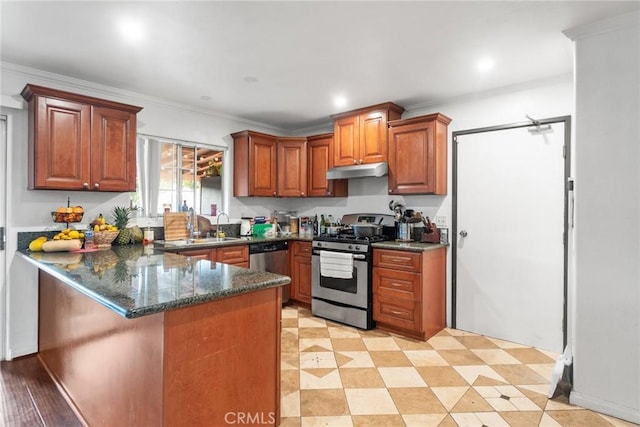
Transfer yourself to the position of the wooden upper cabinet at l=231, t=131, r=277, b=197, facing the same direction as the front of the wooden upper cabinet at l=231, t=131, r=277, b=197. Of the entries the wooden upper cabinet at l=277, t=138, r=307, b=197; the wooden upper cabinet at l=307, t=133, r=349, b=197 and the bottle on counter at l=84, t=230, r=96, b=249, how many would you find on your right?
1

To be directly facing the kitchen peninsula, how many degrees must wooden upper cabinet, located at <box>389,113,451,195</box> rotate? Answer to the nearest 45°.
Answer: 0° — it already faces it

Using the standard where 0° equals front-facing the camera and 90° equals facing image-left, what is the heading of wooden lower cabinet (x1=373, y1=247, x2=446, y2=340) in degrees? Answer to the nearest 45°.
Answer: approximately 45°

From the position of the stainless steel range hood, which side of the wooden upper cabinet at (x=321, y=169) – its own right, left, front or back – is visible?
left

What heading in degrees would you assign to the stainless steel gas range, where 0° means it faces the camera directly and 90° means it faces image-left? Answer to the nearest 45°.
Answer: approximately 45°

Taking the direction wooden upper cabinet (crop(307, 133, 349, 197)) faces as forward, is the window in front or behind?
in front

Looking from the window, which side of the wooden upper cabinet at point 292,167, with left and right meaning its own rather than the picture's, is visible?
right

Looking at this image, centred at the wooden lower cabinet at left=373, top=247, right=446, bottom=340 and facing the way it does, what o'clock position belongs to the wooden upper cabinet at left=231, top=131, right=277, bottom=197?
The wooden upper cabinet is roughly at 2 o'clock from the wooden lower cabinet.

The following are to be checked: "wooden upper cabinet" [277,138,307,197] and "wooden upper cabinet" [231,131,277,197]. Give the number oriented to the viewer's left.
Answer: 0

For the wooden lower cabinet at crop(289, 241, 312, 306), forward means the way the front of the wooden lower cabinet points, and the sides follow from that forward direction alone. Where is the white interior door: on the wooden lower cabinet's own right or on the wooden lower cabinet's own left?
on the wooden lower cabinet's own left
